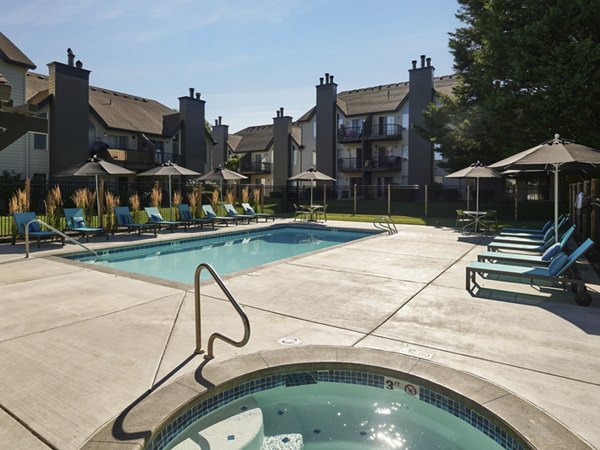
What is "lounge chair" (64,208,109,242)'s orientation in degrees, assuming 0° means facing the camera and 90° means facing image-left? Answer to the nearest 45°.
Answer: approximately 315°

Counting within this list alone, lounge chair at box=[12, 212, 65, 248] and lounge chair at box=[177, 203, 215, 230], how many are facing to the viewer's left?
0

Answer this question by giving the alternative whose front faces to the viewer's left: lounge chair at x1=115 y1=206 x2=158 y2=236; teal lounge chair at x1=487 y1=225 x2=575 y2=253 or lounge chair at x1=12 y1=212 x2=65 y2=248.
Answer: the teal lounge chair

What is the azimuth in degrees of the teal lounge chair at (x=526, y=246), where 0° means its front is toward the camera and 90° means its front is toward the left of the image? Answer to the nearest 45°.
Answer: approximately 90°

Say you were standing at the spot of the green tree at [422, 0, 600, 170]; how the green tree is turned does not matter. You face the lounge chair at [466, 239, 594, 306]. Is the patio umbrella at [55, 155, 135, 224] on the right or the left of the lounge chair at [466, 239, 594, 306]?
right

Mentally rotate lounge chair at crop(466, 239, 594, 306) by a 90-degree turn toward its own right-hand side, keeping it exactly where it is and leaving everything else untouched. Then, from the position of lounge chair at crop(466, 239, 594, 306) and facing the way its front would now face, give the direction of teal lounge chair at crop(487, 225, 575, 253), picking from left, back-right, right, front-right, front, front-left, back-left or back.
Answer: front

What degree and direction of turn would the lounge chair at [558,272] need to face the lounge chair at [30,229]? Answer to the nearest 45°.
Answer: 0° — it already faces it

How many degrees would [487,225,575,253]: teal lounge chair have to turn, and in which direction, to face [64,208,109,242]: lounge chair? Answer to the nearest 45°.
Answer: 0° — it already faces it

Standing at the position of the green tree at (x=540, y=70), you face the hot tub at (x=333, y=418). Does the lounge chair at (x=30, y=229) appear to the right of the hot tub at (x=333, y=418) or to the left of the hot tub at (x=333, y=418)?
right

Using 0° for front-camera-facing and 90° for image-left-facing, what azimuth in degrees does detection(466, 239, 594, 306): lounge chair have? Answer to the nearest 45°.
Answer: approximately 90°
